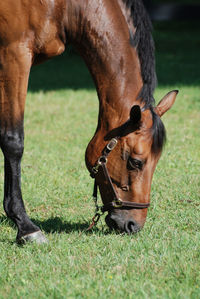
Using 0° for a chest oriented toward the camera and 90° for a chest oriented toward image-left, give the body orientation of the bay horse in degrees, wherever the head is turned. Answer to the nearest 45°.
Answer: approximately 270°
